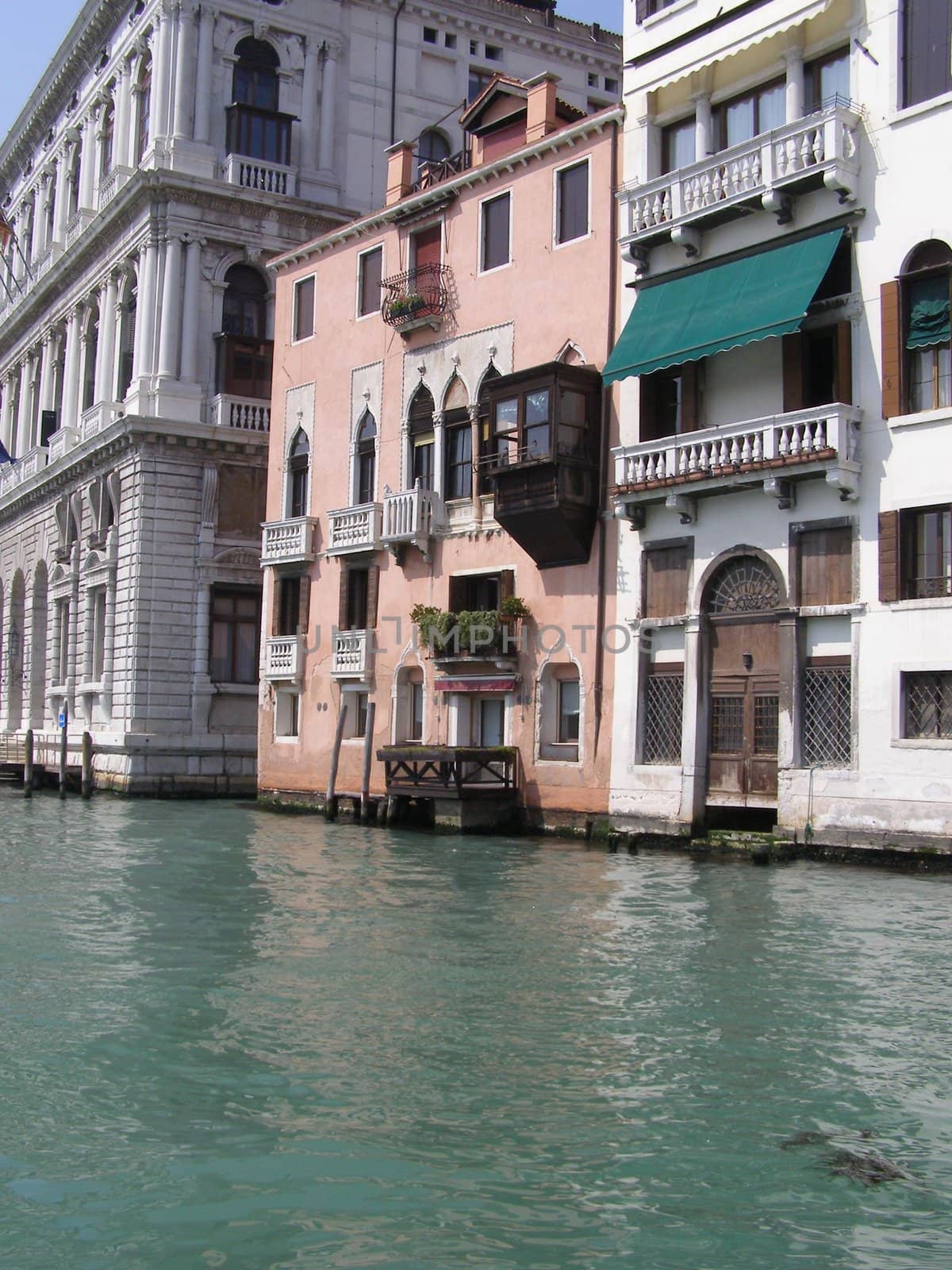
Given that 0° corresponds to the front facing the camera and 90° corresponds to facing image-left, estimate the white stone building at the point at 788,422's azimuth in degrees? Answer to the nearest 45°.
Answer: approximately 45°

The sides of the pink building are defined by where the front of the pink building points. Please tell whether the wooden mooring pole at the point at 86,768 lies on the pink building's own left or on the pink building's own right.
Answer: on the pink building's own right

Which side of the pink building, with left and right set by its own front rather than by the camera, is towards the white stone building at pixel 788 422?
left

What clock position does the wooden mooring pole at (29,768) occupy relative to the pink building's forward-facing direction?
The wooden mooring pole is roughly at 3 o'clock from the pink building.
